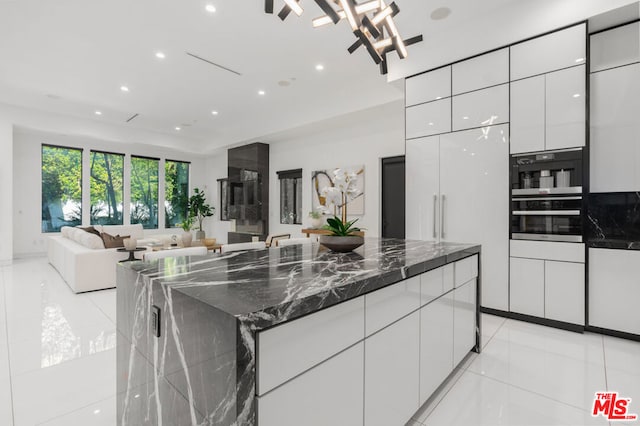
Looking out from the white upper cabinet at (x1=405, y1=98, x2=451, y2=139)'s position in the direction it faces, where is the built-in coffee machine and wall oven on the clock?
The built-in coffee machine and wall oven is roughly at 8 o'clock from the white upper cabinet.

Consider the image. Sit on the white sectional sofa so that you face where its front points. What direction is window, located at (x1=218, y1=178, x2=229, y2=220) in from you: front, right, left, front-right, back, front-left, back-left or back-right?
front

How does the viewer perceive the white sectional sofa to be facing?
facing away from the viewer and to the right of the viewer

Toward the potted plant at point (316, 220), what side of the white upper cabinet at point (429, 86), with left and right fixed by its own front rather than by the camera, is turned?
right

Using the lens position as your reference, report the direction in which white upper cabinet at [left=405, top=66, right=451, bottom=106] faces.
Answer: facing the viewer and to the left of the viewer

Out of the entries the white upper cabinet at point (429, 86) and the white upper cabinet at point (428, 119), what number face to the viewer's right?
0

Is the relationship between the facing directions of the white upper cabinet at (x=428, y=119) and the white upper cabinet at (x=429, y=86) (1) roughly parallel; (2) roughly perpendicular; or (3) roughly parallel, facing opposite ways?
roughly parallel

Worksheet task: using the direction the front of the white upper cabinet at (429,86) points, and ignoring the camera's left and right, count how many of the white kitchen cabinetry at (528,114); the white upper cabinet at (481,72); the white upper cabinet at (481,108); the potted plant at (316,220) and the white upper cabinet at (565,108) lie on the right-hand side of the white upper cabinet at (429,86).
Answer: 1

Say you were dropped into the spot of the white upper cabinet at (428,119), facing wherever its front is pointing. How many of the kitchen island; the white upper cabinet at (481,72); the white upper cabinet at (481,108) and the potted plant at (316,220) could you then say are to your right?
1

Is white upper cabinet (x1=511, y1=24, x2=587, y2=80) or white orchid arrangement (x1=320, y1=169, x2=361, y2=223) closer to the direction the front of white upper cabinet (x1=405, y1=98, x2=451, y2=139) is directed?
the white orchid arrangement

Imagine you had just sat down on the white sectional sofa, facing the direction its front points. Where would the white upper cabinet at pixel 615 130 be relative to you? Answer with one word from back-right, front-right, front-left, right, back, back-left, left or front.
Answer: right

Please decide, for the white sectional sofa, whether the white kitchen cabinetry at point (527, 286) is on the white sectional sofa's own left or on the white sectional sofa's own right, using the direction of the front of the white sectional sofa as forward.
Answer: on the white sectional sofa's own right
